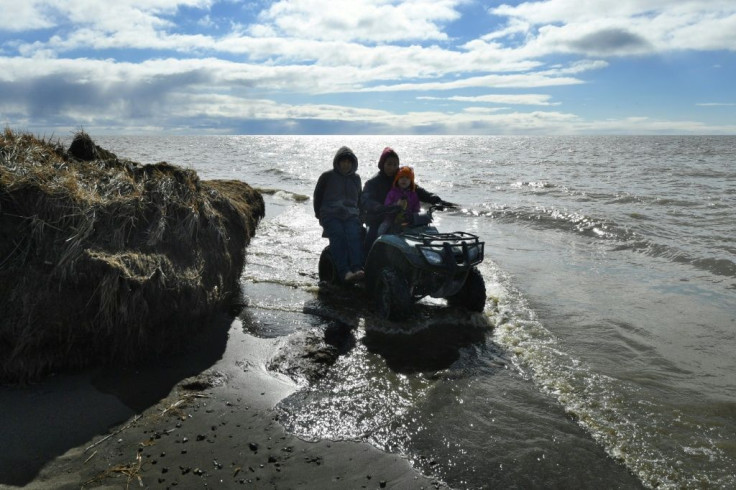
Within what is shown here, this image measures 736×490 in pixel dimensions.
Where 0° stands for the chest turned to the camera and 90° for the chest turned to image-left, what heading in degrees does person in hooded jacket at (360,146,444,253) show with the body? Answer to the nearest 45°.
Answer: approximately 315°

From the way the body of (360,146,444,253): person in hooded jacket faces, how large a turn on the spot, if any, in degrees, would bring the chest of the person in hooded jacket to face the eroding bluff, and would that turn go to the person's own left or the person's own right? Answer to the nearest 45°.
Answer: approximately 90° to the person's own right

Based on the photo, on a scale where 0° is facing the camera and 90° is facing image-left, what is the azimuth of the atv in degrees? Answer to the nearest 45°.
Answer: approximately 315°

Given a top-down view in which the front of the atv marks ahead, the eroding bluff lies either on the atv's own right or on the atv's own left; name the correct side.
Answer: on the atv's own right
